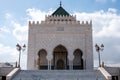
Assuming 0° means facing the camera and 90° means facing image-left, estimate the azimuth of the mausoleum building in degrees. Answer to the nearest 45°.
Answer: approximately 0°
